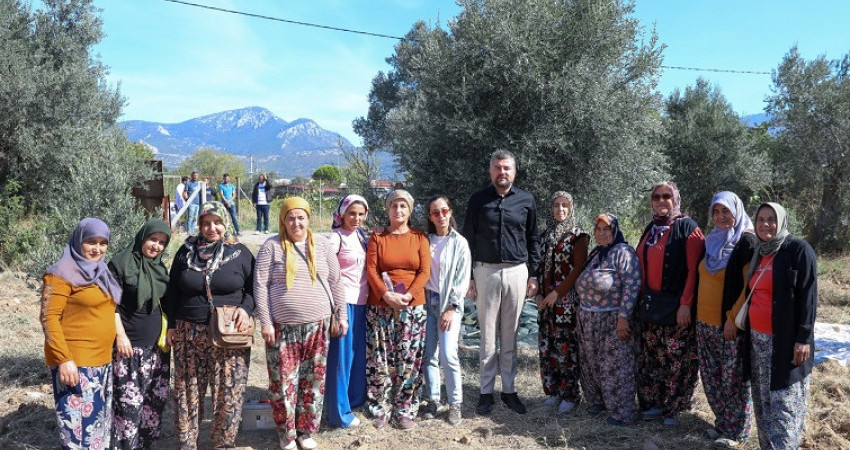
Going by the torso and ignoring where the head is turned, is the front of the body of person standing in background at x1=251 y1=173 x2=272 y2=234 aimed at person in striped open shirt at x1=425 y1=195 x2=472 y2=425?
yes

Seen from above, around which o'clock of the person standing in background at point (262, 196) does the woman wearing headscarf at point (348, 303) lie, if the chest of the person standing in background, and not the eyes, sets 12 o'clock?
The woman wearing headscarf is roughly at 12 o'clock from the person standing in background.

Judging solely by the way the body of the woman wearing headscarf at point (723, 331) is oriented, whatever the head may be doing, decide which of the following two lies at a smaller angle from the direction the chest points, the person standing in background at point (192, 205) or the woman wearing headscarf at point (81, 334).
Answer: the woman wearing headscarf

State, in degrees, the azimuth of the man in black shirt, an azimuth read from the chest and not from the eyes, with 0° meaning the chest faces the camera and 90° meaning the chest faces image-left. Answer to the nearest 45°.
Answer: approximately 0°

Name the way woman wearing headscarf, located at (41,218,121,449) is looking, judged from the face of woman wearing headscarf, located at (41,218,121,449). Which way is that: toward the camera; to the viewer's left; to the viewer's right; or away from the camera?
toward the camera

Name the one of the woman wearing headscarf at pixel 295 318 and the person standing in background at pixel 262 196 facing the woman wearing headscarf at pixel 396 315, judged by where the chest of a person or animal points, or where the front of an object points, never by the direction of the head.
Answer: the person standing in background

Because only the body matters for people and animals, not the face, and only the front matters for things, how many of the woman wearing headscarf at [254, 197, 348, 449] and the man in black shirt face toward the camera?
2

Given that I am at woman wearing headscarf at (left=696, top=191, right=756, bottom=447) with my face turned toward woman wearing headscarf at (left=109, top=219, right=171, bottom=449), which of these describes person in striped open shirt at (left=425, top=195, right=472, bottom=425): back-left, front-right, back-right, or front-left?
front-right

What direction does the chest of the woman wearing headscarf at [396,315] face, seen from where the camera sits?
toward the camera

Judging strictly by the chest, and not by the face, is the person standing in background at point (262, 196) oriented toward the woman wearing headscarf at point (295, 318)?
yes

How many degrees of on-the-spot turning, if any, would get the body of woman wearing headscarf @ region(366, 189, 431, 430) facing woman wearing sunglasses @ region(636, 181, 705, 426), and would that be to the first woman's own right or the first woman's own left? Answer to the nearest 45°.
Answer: approximately 90° to the first woman's own left

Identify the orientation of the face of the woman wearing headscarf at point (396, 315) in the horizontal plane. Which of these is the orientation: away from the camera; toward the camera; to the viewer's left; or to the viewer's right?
toward the camera

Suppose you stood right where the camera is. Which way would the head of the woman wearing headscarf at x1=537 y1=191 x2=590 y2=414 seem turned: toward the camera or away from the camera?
toward the camera

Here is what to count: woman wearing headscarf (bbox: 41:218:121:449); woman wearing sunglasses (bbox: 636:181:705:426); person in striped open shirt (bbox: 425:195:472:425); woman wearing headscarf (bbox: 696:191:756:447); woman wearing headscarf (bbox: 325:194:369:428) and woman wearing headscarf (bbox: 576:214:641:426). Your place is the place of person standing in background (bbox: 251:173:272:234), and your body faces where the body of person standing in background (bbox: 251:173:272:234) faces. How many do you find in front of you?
6

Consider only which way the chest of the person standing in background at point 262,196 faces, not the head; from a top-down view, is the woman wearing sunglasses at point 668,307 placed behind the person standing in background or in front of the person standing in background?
in front
